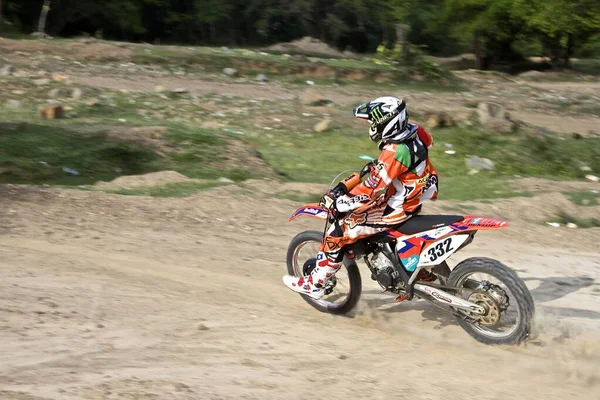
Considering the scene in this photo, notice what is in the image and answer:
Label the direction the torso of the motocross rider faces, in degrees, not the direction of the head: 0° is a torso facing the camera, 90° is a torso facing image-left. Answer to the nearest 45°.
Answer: approximately 90°

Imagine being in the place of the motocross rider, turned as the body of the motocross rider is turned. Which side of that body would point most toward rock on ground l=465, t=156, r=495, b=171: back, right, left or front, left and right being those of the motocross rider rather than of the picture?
right

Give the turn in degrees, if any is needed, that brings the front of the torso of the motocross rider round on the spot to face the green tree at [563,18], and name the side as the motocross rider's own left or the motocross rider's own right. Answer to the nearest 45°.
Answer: approximately 90° to the motocross rider's own right
